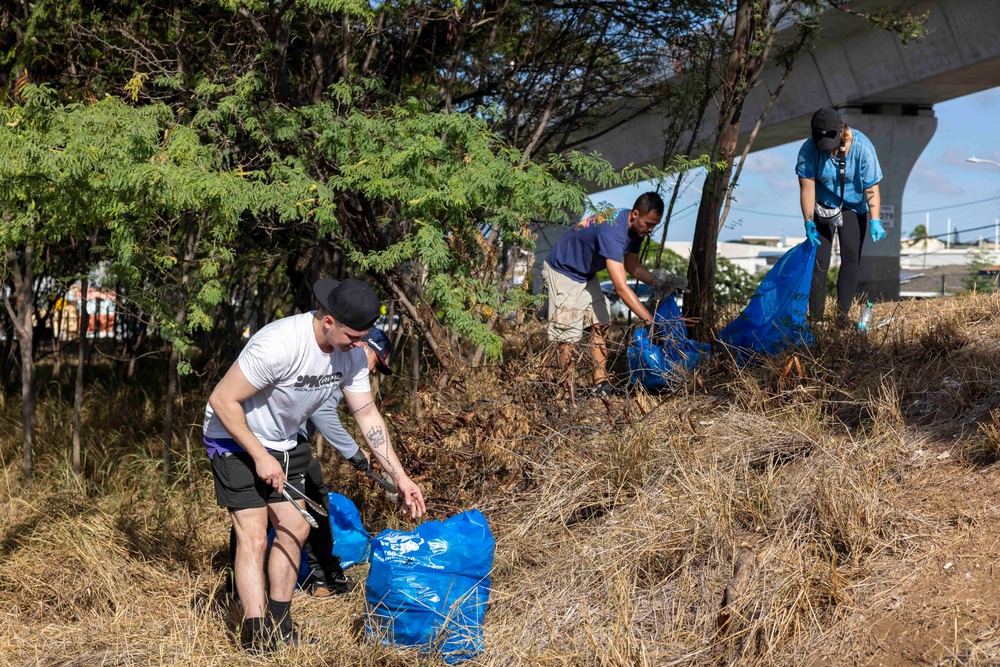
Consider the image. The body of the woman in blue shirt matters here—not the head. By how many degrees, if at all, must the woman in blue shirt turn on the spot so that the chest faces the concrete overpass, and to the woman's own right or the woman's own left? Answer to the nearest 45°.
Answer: approximately 180°

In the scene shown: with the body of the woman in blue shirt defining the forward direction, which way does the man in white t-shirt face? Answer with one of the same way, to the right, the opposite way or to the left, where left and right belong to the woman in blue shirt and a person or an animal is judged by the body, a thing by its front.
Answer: to the left

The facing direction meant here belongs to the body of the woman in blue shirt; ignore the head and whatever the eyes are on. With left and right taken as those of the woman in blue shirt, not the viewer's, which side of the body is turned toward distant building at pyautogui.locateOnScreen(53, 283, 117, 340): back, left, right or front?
right

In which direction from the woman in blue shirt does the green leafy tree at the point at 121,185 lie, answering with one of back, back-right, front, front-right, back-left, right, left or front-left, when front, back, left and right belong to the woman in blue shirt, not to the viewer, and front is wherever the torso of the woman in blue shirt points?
front-right

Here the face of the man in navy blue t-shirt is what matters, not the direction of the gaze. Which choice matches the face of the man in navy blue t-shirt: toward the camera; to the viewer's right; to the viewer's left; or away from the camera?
to the viewer's right

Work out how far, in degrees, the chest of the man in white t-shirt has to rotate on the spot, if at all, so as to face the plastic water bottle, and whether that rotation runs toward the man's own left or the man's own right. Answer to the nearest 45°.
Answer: approximately 90° to the man's own left

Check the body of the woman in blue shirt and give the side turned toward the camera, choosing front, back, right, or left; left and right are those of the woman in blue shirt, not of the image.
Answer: front

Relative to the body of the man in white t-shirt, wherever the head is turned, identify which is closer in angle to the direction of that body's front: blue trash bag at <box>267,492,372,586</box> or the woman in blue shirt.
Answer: the woman in blue shirt

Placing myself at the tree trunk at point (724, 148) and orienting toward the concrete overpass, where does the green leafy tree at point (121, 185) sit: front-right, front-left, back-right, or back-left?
back-left

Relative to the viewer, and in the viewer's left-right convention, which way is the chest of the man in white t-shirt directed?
facing the viewer and to the right of the viewer

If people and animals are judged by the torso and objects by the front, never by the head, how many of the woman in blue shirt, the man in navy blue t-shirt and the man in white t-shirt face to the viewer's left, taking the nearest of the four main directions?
0

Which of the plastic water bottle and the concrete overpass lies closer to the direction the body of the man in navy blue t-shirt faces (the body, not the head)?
the plastic water bottle

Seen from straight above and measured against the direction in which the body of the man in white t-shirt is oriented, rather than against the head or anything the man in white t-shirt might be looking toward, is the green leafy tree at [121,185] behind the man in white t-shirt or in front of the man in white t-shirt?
behind
